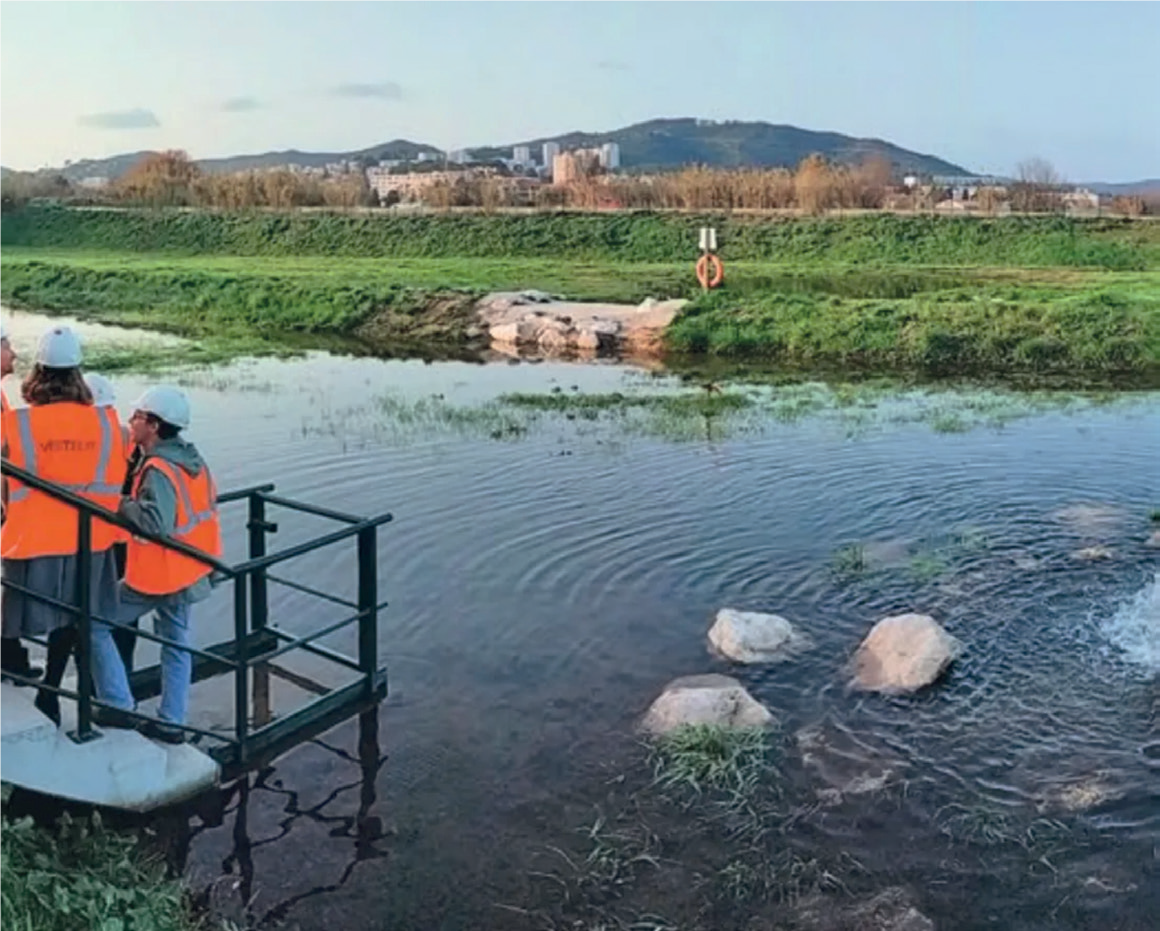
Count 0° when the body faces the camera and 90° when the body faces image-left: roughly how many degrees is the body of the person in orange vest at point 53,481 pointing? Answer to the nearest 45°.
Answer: approximately 180°

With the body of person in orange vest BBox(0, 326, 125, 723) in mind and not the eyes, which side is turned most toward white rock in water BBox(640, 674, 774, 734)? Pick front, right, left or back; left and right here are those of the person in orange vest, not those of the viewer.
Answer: right

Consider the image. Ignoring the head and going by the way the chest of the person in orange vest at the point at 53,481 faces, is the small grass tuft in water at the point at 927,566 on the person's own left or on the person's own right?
on the person's own right

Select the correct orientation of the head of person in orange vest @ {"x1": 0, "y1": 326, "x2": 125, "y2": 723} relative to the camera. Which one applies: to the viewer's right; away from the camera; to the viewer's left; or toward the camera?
away from the camera

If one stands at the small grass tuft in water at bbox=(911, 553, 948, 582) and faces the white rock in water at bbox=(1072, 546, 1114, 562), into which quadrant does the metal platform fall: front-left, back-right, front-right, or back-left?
back-right

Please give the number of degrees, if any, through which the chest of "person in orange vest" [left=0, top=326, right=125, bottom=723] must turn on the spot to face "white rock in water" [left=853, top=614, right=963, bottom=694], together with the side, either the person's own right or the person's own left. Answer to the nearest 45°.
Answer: approximately 90° to the person's own right
